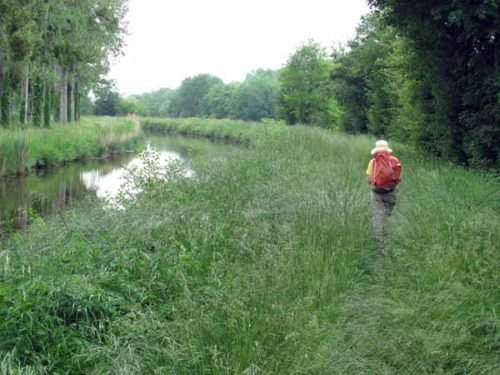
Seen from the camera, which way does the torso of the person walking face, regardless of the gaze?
away from the camera
